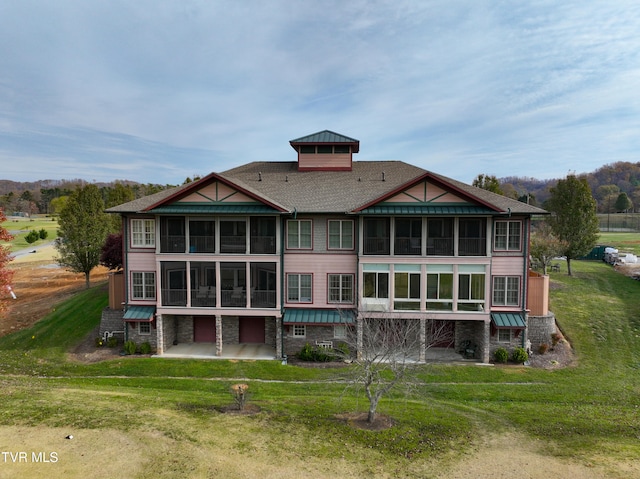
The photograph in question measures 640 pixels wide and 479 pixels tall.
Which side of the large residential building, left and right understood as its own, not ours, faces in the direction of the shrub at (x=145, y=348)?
right

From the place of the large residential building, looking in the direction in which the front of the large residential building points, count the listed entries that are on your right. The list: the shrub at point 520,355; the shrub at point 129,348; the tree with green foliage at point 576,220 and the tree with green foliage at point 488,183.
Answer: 1

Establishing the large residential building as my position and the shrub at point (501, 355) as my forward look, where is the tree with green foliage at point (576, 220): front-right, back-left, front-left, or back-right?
front-left

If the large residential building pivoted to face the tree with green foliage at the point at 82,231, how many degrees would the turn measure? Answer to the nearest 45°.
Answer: approximately 135° to its right

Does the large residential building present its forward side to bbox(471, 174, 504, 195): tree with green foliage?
no

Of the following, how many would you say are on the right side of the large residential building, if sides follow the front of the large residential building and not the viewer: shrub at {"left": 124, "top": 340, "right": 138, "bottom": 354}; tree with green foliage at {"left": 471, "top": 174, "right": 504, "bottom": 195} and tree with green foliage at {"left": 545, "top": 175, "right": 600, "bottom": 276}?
1

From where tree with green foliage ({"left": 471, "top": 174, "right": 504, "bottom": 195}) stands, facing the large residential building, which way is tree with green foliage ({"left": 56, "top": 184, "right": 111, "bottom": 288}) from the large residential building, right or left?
right

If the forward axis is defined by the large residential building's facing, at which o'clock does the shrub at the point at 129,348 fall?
The shrub is roughly at 3 o'clock from the large residential building.

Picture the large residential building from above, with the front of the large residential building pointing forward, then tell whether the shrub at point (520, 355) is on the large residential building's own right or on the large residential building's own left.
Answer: on the large residential building's own left

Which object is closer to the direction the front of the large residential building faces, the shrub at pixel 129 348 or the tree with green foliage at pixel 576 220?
the shrub

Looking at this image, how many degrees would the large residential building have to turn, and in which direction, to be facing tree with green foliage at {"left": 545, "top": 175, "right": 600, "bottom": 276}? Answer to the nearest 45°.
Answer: approximately 135° to its left

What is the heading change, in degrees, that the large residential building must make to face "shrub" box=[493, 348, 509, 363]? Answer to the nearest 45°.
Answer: approximately 90° to its left
